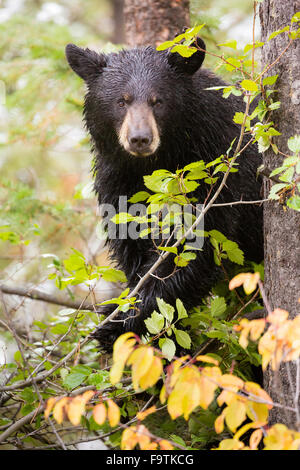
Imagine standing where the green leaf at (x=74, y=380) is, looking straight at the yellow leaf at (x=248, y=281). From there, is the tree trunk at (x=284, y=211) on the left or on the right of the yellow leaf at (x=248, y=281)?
left

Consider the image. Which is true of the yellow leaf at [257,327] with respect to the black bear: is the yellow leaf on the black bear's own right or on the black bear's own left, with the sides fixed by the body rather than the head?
on the black bear's own left

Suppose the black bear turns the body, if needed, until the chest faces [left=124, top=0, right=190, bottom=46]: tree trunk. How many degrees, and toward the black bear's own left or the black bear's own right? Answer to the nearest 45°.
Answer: approximately 135° to the black bear's own right

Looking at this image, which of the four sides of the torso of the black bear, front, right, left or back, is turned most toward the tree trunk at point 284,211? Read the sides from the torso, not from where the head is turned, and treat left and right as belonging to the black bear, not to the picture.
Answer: left

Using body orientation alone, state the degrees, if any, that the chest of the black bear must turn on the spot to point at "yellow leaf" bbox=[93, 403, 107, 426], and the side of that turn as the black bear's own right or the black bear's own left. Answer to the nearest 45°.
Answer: approximately 45° to the black bear's own left

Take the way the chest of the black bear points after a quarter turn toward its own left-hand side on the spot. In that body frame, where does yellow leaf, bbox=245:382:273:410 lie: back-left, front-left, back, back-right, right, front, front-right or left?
front-right

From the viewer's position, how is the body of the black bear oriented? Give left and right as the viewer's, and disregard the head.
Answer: facing the viewer and to the left of the viewer

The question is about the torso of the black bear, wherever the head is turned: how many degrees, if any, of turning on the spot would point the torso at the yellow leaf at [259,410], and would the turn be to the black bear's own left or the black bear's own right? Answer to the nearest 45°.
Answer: approximately 45° to the black bear's own left

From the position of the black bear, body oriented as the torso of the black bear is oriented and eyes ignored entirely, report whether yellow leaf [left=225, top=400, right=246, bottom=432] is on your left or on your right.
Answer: on your left

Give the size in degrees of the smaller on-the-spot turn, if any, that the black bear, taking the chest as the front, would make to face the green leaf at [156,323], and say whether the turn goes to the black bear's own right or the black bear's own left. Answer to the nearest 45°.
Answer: approximately 45° to the black bear's own left

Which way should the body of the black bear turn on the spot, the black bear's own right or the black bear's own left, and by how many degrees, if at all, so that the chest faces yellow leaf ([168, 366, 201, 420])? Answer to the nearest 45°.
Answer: approximately 45° to the black bear's own left

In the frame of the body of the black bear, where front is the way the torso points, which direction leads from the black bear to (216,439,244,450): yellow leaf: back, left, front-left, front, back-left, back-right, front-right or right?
front-left
